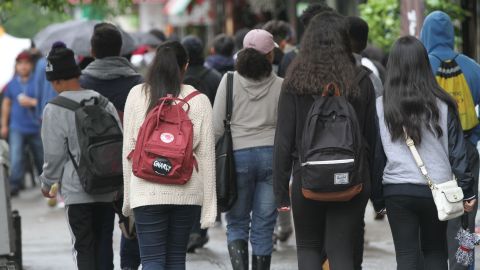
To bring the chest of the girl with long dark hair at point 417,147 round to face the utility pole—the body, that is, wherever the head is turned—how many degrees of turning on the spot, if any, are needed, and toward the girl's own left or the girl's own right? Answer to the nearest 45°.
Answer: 0° — they already face it

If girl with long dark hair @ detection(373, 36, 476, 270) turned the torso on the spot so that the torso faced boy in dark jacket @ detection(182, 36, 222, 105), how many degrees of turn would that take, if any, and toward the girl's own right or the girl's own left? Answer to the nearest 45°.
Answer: approximately 45° to the girl's own left

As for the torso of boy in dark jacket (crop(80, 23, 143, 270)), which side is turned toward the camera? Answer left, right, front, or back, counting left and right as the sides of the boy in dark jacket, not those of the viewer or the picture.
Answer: back

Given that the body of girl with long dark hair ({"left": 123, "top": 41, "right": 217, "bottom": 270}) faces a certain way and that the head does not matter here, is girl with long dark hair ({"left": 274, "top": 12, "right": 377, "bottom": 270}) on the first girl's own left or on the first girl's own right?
on the first girl's own right

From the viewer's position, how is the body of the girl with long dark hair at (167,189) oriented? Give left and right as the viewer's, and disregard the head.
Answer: facing away from the viewer

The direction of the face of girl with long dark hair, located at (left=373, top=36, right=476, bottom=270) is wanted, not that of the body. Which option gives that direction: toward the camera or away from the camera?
away from the camera

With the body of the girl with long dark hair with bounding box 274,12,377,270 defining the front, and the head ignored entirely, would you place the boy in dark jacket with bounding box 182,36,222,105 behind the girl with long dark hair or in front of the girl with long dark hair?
in front

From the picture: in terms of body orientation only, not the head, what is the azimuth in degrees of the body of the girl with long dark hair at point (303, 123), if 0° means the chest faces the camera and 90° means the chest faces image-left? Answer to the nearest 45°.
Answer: approximately 180°
